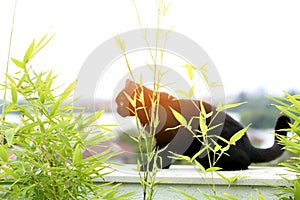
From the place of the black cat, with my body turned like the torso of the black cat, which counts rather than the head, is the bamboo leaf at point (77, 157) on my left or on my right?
on my left

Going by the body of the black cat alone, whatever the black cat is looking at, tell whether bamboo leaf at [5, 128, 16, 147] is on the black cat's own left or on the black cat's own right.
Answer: on the black cat's own left

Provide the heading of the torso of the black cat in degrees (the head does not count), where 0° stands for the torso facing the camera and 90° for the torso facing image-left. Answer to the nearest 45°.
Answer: approximately 90°

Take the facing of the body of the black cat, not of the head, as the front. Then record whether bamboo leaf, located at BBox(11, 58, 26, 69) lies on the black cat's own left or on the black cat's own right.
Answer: on the black cat's own left
